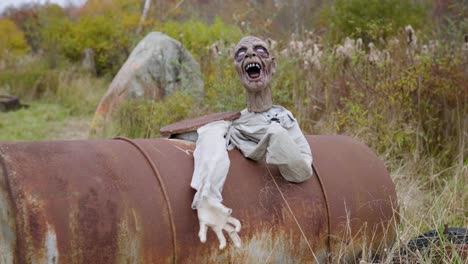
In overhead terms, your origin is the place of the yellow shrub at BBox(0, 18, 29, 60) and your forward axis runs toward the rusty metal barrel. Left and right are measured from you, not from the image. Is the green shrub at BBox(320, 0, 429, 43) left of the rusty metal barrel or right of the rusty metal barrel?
left

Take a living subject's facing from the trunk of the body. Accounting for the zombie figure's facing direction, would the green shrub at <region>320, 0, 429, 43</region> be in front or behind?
behind

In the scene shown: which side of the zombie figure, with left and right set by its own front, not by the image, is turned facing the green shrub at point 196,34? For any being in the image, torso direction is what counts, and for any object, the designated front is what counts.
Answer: back

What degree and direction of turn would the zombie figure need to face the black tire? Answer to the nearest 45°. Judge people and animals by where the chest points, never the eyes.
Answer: approximately 90° to its left

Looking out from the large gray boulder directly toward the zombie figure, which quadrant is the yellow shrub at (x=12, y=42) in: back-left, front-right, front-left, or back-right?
back-right

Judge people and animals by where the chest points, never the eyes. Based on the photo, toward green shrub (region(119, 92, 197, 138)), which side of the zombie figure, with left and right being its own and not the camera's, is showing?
back

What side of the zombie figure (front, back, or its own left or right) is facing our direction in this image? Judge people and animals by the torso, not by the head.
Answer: front

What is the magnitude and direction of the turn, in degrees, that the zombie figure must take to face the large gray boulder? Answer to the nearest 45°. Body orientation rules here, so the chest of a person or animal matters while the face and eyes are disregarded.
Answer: approximately 180°
